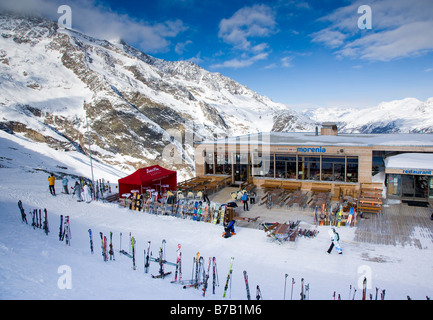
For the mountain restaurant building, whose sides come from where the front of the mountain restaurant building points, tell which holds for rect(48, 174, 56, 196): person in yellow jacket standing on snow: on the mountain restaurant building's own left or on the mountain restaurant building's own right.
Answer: on the mountain restaurant building's own right

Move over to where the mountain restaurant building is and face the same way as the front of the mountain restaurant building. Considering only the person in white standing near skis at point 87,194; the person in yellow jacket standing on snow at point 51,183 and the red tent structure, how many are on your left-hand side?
0

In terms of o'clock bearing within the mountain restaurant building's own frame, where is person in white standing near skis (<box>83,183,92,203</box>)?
The person in white standing near skis is roughly at 2 o'clock from the mountain restaurant building.

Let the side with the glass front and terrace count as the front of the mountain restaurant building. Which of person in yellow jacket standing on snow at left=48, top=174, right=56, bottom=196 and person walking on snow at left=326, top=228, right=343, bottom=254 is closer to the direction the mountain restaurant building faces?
the person walking on snow

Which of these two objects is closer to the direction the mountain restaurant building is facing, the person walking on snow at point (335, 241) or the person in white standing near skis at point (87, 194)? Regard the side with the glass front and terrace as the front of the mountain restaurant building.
the person walking on snow

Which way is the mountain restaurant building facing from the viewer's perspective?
toward the camera

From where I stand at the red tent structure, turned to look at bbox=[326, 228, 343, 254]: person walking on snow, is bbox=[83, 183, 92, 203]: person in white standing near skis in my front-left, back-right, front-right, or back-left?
back-right

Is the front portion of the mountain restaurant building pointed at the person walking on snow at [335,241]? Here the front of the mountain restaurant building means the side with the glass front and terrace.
yes

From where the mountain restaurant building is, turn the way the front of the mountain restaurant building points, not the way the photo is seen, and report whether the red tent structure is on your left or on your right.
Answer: on your right
